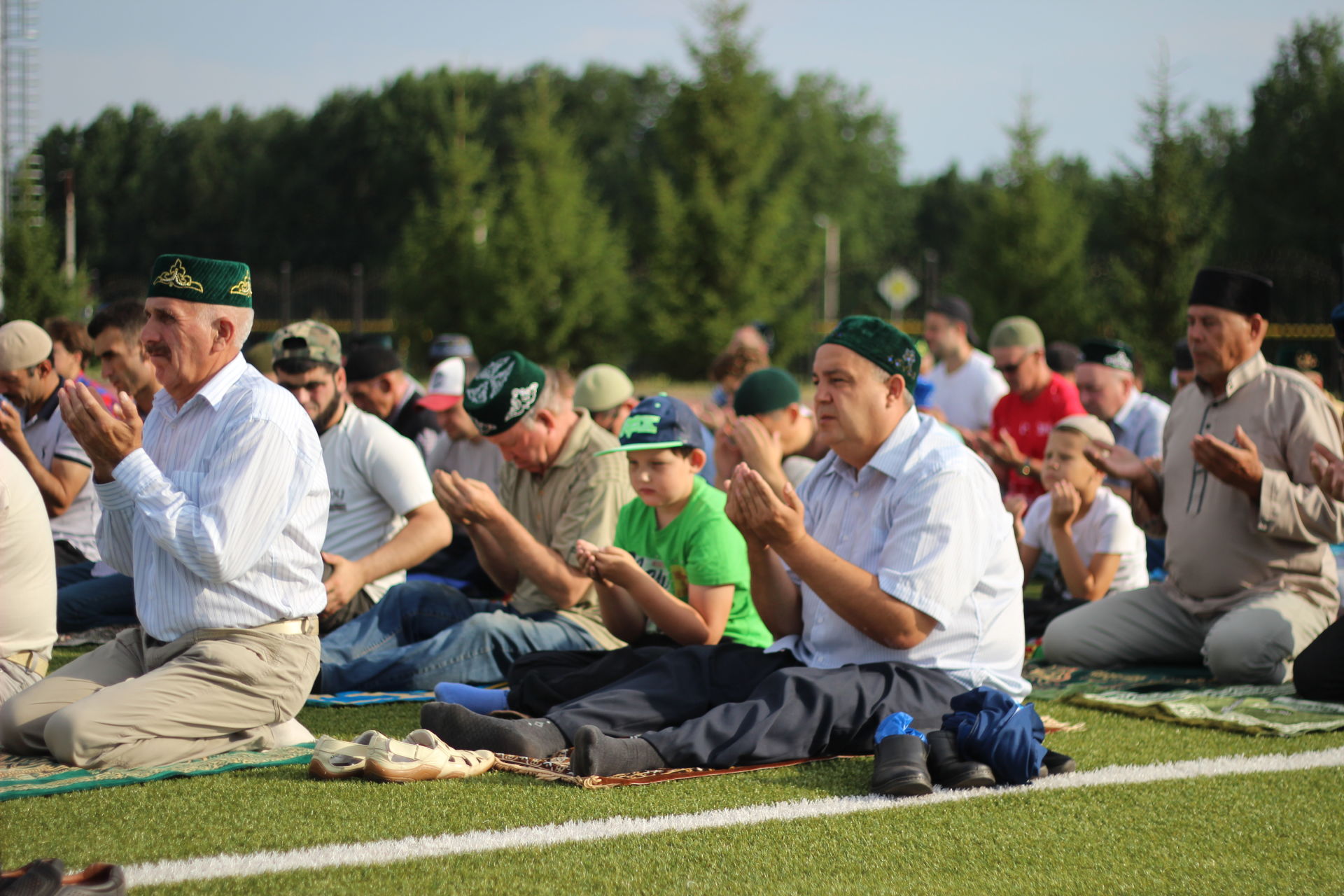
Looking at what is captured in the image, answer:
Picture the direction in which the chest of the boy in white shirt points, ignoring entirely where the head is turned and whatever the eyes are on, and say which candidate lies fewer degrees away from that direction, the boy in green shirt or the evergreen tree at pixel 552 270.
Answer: the boy in green shirt

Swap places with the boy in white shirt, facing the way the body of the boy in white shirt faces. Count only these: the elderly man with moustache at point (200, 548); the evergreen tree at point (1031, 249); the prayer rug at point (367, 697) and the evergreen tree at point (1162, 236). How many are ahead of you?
2

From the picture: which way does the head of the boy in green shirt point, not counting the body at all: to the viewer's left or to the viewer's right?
to the viewer's left

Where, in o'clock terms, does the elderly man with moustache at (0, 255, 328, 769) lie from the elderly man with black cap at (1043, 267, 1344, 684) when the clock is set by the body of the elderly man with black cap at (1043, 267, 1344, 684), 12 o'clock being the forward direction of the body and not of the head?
the elderly man with moustache at (0, 255, 328, 769) is roughly at 12 o'clock from the elderly man with black cap at (1043, 267, 1344, 684).

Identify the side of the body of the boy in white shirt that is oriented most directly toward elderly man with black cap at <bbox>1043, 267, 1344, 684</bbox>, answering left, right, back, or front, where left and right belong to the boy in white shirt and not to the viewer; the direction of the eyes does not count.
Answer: left
